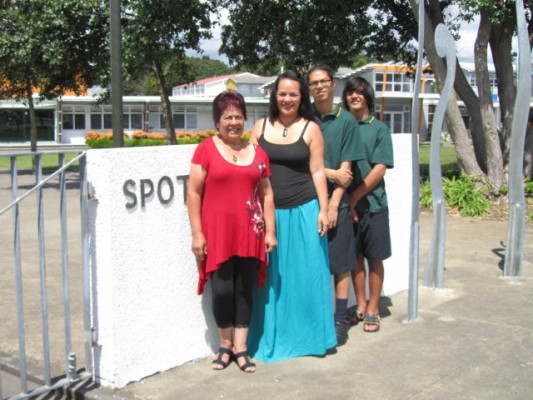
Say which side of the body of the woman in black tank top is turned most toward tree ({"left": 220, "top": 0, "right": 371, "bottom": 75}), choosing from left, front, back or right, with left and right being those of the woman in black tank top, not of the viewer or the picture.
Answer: back

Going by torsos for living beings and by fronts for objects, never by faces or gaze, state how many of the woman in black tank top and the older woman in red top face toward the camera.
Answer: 2

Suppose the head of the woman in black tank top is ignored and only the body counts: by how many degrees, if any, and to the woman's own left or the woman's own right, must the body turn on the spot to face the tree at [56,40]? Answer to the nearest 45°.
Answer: approximately 135° to the woman's own right

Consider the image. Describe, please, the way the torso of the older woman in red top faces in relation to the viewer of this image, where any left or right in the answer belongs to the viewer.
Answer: facing the viewer

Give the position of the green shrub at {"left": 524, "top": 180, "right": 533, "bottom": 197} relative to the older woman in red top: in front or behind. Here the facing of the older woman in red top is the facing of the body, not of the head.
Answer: behind

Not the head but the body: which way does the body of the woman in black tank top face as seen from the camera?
toward the camera

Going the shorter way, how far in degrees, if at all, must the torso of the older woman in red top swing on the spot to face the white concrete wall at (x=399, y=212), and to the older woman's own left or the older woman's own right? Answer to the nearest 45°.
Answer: approximately 135° to the older woman's own left

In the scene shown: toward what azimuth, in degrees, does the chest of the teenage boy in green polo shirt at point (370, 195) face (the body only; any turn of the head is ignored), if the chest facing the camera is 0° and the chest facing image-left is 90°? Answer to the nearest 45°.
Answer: approximately 45°

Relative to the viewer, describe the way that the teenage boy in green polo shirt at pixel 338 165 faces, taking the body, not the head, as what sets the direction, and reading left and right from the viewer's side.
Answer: facing the viewer and to the left of the viewer

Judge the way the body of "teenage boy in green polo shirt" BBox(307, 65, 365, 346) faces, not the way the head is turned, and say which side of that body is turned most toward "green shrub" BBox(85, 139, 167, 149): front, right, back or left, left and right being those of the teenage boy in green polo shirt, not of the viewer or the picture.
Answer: right
